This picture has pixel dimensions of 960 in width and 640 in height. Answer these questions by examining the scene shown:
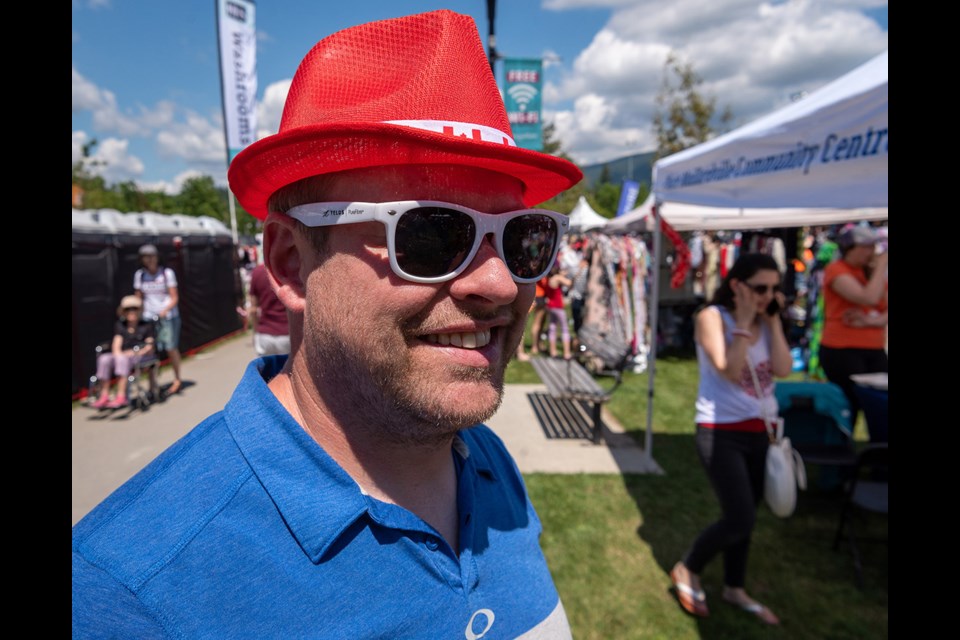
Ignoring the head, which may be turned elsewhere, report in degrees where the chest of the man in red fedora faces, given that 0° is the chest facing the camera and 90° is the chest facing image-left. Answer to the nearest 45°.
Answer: approximately 315°

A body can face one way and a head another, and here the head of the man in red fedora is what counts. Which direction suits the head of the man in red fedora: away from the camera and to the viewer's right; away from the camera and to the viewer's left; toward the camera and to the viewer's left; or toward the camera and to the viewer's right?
toward the camera and to the viewer's right

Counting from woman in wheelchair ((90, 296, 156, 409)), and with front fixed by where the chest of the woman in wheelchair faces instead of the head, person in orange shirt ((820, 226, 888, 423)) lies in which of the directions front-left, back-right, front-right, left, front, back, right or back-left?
left

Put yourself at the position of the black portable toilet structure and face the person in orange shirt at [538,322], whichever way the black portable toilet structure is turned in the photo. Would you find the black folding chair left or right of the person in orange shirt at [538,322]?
right

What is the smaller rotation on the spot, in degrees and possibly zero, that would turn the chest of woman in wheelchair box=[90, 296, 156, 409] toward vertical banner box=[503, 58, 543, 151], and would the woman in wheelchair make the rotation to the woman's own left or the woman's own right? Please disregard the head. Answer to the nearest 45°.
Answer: approximately 135° to the woman's own left

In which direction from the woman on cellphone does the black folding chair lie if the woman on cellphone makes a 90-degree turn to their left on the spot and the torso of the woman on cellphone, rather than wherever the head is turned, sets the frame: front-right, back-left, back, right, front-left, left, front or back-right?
front

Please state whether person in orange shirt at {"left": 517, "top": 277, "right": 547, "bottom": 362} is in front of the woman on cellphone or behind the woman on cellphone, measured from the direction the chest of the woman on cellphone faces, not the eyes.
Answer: behind

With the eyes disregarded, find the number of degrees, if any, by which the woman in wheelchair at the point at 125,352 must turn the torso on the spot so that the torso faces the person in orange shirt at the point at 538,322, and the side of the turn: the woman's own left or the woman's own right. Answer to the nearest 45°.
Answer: approximately 135° to the woman's own left

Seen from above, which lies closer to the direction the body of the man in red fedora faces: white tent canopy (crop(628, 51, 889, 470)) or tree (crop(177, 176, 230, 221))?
the white tent canopy

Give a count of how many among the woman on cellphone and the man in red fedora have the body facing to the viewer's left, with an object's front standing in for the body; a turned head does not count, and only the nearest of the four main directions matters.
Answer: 0
